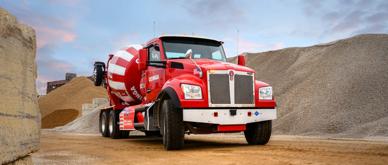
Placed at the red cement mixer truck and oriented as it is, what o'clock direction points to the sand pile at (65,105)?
The sand pile is roughly at 7 o'clock from the red cement mixer truck.

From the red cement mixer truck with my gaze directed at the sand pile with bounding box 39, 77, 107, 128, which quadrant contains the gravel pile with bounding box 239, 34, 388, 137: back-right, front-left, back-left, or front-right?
front-right

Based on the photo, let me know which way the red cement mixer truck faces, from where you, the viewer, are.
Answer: facing the viewer and to the right of the viewer

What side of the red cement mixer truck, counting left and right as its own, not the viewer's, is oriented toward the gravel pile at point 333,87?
left

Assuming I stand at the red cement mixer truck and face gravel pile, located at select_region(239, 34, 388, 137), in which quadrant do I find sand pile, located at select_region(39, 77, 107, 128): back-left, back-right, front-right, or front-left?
front-left

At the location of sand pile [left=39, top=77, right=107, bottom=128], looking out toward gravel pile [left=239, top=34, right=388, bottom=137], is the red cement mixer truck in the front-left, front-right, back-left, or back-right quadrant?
front-right
